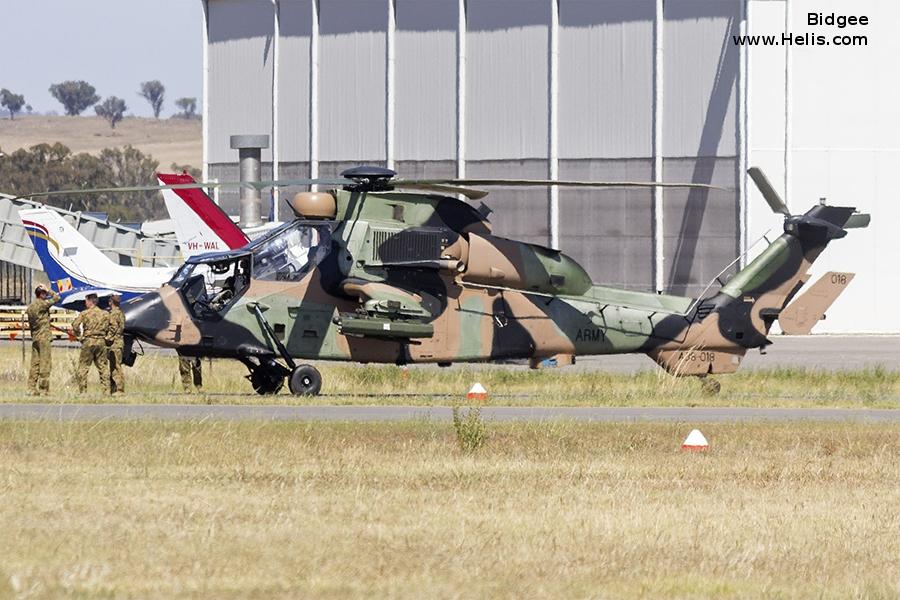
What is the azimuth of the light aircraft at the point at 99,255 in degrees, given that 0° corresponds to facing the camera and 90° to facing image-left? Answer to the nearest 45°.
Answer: approximately 270°

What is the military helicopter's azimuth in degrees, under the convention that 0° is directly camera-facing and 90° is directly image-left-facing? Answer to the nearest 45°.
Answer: approximately 90°

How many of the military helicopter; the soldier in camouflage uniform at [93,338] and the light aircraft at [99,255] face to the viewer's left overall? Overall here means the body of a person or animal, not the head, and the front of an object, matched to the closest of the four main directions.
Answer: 1

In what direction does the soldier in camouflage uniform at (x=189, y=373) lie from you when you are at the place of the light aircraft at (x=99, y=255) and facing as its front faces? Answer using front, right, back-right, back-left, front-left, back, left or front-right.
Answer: right

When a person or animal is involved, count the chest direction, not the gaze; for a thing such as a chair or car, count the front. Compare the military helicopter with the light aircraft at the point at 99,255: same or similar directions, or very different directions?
very different directions

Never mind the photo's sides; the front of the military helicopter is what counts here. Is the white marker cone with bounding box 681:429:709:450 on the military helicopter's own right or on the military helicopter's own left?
on the military helicopter's own left

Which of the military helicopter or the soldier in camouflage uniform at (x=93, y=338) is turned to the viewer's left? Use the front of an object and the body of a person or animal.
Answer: the military helicopter

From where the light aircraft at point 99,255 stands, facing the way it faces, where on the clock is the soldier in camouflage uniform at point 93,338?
The soldier in camouflage uniform is roughly at 3 o'clock from the light aircraft.

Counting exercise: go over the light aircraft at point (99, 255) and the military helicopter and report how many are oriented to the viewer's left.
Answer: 1
